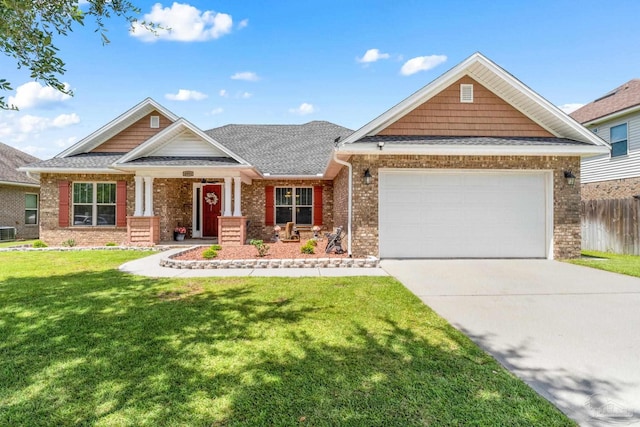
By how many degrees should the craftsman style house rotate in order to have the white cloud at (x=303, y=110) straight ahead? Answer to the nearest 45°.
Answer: approximately 180°

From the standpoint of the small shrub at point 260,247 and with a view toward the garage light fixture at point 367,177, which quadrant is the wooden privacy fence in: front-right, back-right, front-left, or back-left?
front-left

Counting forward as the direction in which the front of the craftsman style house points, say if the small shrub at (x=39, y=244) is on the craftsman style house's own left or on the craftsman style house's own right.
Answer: on the craftsman style house's own right

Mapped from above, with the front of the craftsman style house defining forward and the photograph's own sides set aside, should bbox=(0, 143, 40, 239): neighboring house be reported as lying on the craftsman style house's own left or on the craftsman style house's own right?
on the craftsman style house's own right

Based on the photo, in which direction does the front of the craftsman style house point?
toward the camera

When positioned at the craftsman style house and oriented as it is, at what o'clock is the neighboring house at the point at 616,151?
The neighboring house is roughly at 8 o'clock from the craftsman style house.

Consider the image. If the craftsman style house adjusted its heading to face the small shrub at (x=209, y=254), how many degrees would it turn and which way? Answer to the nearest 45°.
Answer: approximately 90° to its right
